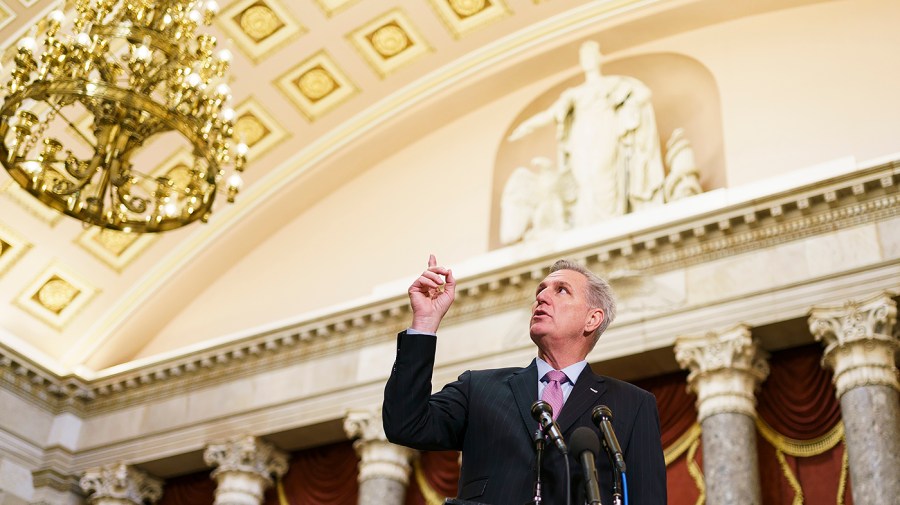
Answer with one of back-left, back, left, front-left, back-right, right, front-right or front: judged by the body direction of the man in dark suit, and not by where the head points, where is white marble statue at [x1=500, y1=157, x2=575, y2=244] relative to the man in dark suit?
back

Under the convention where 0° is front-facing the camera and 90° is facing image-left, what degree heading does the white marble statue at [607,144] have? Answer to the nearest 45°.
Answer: approximately 0°

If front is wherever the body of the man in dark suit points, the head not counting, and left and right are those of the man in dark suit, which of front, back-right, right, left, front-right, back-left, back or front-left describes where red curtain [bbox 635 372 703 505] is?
back

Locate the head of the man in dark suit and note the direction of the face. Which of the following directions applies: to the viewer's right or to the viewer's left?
to the viewer's left

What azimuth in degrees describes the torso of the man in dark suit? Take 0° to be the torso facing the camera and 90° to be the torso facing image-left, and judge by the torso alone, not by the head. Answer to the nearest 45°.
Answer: approximately 0°

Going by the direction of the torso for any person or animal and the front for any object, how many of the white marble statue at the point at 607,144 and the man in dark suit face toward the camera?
2
